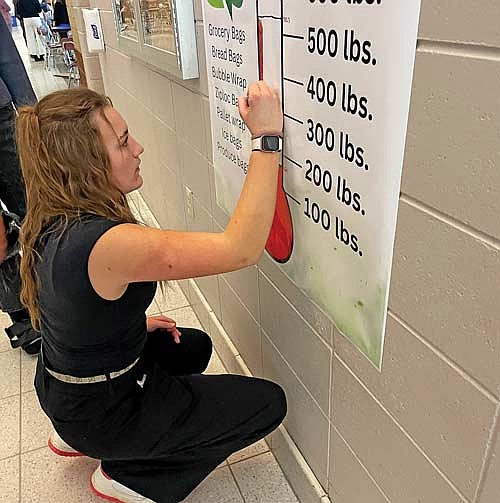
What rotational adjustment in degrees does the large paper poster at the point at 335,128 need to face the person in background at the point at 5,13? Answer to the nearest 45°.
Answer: approximately 90° to its right

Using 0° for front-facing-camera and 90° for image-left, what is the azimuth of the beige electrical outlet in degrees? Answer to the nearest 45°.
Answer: approximately 45°

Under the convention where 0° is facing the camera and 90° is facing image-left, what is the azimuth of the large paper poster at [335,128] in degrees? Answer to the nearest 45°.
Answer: approximately 45°
